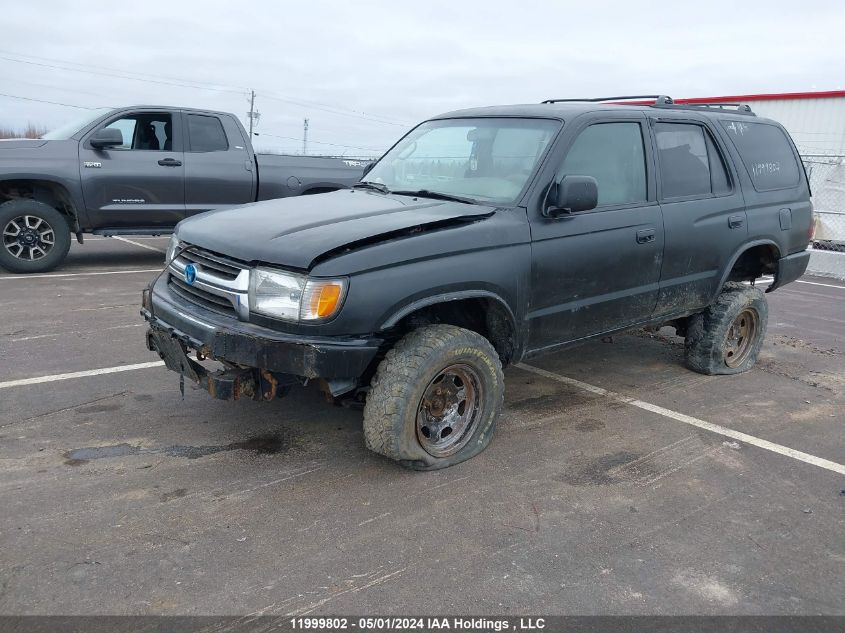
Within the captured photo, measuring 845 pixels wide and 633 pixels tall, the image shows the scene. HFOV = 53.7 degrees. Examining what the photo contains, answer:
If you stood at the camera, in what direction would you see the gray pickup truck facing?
facing to the left of the viewer

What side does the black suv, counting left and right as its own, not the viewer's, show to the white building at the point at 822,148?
back

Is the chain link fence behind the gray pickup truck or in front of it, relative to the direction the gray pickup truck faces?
behind

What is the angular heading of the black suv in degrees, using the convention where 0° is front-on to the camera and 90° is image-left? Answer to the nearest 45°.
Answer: approximately 45°

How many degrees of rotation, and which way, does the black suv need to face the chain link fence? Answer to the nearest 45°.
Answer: approximately 180°

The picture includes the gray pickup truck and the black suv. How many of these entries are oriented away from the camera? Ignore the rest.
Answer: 0
